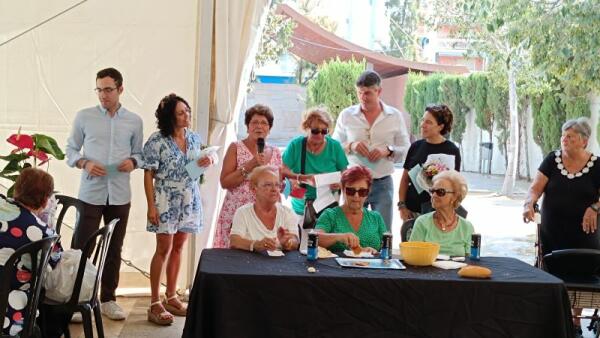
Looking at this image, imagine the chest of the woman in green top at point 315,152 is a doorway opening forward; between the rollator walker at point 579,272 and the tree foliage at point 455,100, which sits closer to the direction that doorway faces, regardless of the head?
the rollator walker

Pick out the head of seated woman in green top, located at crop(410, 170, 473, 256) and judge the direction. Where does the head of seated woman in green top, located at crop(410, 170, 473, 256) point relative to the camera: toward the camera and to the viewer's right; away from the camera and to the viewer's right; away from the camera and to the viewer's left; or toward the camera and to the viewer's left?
toward the camera and to the viewer's left

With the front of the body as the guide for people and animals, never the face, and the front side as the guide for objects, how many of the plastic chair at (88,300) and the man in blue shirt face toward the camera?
1

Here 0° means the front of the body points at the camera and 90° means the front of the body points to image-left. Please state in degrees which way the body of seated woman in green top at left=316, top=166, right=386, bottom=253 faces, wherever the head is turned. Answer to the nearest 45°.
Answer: approximately 0°

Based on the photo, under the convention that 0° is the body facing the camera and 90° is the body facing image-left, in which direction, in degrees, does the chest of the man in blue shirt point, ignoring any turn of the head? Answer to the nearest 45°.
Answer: approximately 0°

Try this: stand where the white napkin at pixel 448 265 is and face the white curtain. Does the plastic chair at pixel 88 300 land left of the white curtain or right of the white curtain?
left

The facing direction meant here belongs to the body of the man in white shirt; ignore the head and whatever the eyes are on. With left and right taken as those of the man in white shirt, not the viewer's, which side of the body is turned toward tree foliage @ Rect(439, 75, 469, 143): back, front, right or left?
back

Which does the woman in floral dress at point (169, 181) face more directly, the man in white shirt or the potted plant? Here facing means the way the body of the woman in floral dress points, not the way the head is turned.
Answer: the man in white shirt

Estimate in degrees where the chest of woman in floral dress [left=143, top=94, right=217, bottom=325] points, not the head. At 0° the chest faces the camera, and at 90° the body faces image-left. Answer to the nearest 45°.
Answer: approximately 315°

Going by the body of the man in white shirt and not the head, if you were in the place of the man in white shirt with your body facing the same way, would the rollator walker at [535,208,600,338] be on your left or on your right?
on your left
